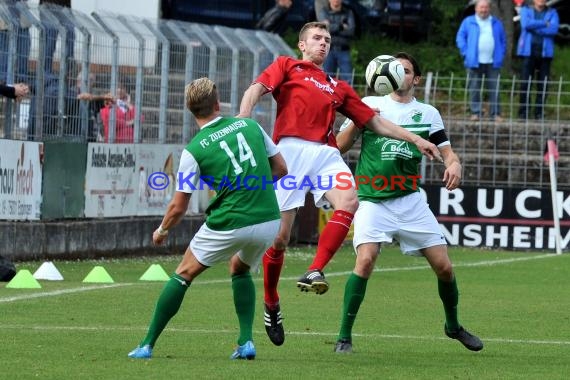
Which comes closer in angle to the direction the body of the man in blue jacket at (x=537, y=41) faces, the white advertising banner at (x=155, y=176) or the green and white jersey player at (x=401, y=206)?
the green and white jersey player

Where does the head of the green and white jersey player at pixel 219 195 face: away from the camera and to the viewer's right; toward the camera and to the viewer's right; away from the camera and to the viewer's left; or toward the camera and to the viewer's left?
away from the camera and to the viewer's right

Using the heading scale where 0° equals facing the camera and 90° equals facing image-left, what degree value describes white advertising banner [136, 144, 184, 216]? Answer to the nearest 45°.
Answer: approximately 0°
